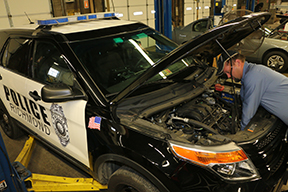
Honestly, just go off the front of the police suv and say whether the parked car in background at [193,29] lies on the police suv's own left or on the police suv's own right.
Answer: on the police suv's own left

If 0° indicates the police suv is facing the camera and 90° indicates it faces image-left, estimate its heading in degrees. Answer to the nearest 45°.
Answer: approximately 315°

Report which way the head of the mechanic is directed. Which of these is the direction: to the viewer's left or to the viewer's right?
to the viewer's left
